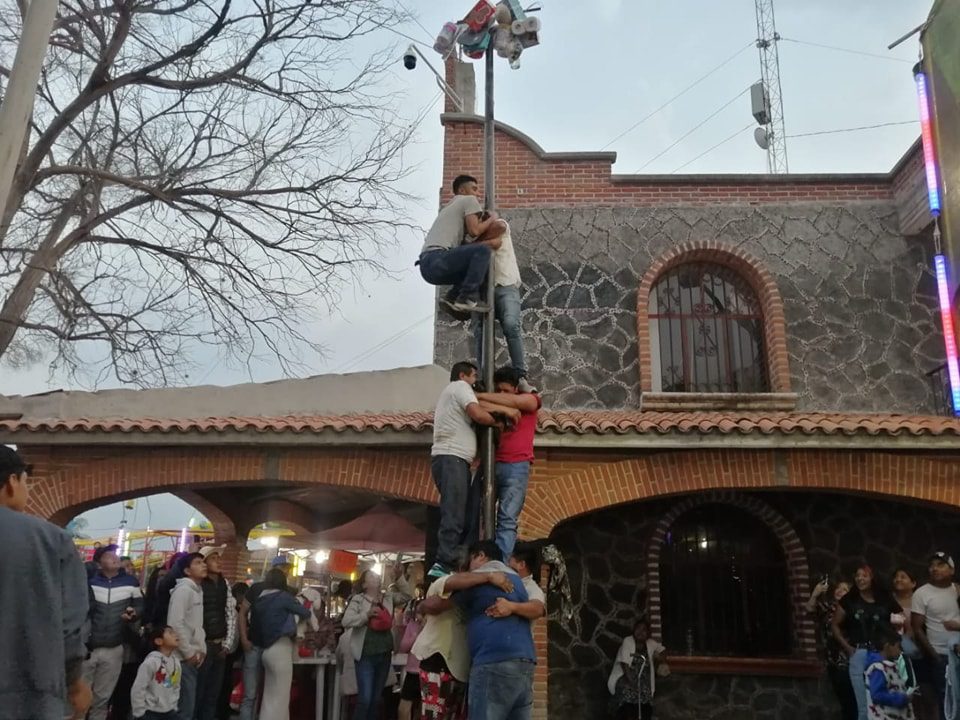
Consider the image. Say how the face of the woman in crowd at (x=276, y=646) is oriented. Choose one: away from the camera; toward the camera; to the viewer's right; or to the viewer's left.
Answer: away from the camera

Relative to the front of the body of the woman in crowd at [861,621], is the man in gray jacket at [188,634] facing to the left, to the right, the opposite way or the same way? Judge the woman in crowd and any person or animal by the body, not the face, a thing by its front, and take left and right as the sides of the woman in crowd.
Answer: to the left

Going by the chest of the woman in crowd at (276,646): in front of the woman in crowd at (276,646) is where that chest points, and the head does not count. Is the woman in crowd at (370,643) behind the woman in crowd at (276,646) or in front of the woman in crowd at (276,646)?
in front

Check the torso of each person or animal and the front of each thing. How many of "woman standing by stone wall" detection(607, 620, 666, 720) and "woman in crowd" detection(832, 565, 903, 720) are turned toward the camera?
2

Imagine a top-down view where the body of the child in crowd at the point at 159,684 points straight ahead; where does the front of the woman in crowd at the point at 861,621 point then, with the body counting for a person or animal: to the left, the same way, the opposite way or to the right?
to the right

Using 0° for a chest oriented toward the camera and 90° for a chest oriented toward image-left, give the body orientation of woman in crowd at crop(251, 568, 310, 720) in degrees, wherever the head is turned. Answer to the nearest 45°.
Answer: approximately 225°

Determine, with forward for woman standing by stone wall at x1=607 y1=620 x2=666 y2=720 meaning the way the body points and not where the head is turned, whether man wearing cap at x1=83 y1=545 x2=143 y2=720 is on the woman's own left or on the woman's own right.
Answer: on the woman's own right

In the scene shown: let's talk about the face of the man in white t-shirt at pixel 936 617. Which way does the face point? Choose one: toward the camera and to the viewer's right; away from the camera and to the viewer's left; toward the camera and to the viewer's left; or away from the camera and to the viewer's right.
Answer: toward the camera and to the viewer's left

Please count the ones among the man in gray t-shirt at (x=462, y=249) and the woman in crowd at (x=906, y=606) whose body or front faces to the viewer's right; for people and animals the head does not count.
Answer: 1

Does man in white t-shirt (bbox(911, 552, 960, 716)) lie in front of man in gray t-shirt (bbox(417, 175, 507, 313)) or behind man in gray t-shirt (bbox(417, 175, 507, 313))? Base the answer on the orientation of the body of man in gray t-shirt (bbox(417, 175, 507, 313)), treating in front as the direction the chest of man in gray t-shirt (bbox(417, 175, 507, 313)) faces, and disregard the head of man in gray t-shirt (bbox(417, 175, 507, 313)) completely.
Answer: in front

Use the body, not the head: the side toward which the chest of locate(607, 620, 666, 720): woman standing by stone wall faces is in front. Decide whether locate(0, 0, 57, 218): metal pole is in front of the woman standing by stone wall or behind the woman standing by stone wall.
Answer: in front

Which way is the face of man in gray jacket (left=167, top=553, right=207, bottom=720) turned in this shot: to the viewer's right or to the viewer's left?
to the viewer's right

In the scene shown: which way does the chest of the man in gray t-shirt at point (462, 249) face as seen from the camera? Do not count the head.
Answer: to the viewer's right

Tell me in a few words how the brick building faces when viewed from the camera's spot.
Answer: facing the viewer

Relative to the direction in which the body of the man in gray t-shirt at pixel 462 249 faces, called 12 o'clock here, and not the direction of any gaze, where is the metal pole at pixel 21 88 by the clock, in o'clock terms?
The metal pole is roughly at 6 o'clock from the man in gray t-shirt.

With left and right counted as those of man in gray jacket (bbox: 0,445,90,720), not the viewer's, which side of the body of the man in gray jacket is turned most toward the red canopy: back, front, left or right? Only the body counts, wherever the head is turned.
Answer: front

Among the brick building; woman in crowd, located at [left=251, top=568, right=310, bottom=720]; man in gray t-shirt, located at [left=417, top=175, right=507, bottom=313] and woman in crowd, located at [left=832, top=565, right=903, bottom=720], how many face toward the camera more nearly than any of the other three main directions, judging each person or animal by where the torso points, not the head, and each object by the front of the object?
2

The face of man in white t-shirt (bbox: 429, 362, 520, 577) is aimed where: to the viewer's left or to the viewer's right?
to the viewer's right

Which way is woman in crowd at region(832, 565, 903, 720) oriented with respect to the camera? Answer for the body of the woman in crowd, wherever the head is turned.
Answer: toward the camera
